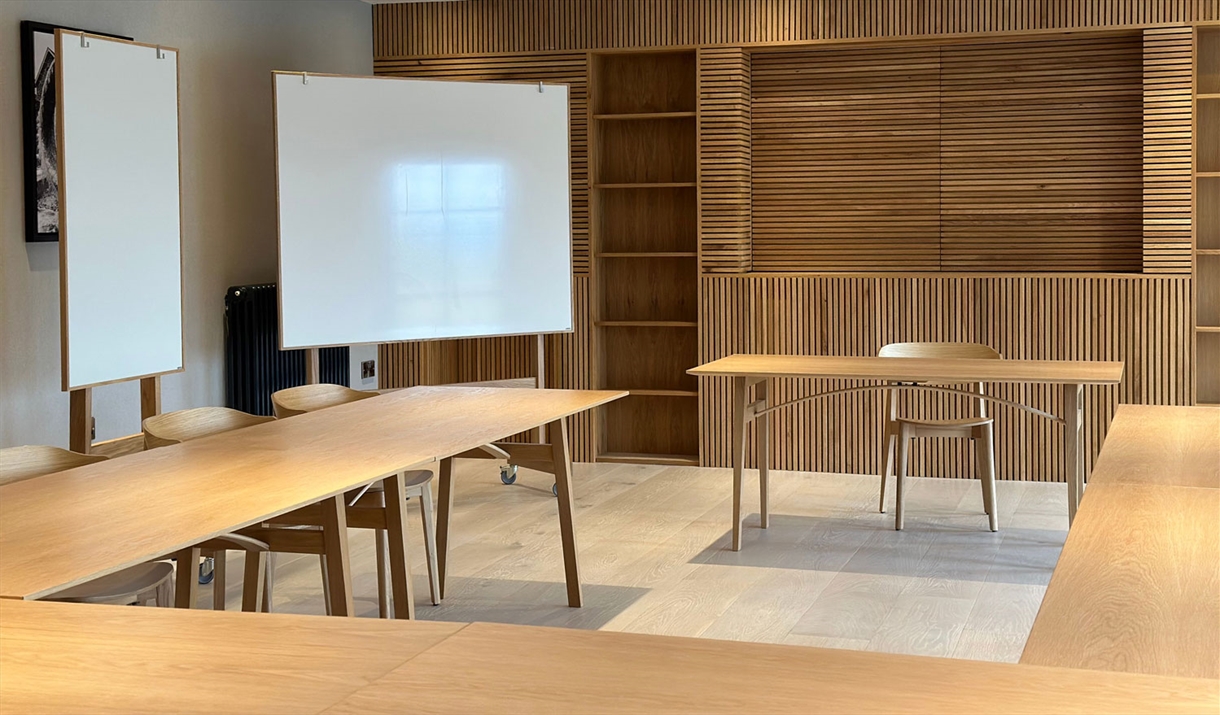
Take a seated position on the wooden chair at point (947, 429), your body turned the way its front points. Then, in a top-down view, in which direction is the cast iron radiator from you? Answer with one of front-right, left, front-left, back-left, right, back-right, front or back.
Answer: right

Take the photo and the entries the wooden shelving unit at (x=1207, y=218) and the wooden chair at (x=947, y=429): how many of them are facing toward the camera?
2

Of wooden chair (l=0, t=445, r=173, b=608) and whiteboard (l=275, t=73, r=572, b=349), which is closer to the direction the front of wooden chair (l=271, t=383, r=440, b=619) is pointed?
the wooden chair

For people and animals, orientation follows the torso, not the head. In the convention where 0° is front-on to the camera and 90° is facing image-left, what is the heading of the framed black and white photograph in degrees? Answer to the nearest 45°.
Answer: approximately 315°

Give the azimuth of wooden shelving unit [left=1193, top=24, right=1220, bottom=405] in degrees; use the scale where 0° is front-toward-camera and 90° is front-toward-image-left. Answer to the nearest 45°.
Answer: approximately 0°

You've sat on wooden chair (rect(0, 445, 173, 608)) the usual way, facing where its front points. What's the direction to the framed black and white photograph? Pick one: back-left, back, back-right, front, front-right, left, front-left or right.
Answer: back-left

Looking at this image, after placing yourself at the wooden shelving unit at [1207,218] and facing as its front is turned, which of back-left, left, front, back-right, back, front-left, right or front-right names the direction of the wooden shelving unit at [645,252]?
right

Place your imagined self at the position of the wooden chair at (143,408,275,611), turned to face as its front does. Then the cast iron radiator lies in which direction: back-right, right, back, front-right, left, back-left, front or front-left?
back-left

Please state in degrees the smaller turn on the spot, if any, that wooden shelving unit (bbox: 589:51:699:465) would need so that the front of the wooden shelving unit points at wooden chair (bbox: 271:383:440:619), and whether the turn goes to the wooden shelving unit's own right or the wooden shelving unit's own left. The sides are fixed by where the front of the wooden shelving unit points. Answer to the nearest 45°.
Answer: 0° — it already faces it

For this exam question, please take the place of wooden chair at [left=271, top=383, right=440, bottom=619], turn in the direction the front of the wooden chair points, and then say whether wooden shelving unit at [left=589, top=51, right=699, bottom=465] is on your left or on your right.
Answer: on your left

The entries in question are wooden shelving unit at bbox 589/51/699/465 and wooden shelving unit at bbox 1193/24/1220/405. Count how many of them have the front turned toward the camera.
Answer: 2

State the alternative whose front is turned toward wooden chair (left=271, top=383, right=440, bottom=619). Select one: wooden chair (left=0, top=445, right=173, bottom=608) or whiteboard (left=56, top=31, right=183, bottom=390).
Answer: the whiteboard

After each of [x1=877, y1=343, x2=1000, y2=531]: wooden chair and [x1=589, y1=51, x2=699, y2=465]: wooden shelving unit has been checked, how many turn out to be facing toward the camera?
2

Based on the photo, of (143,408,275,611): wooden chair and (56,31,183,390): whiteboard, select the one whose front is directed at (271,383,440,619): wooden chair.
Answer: the whiteboard

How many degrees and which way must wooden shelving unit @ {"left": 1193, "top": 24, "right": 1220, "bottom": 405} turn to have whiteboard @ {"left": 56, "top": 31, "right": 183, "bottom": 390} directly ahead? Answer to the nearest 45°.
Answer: approximately 45° to its right

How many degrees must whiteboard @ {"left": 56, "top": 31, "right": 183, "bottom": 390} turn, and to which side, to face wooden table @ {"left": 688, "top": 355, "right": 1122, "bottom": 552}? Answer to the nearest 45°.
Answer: approximately 45° to its left
